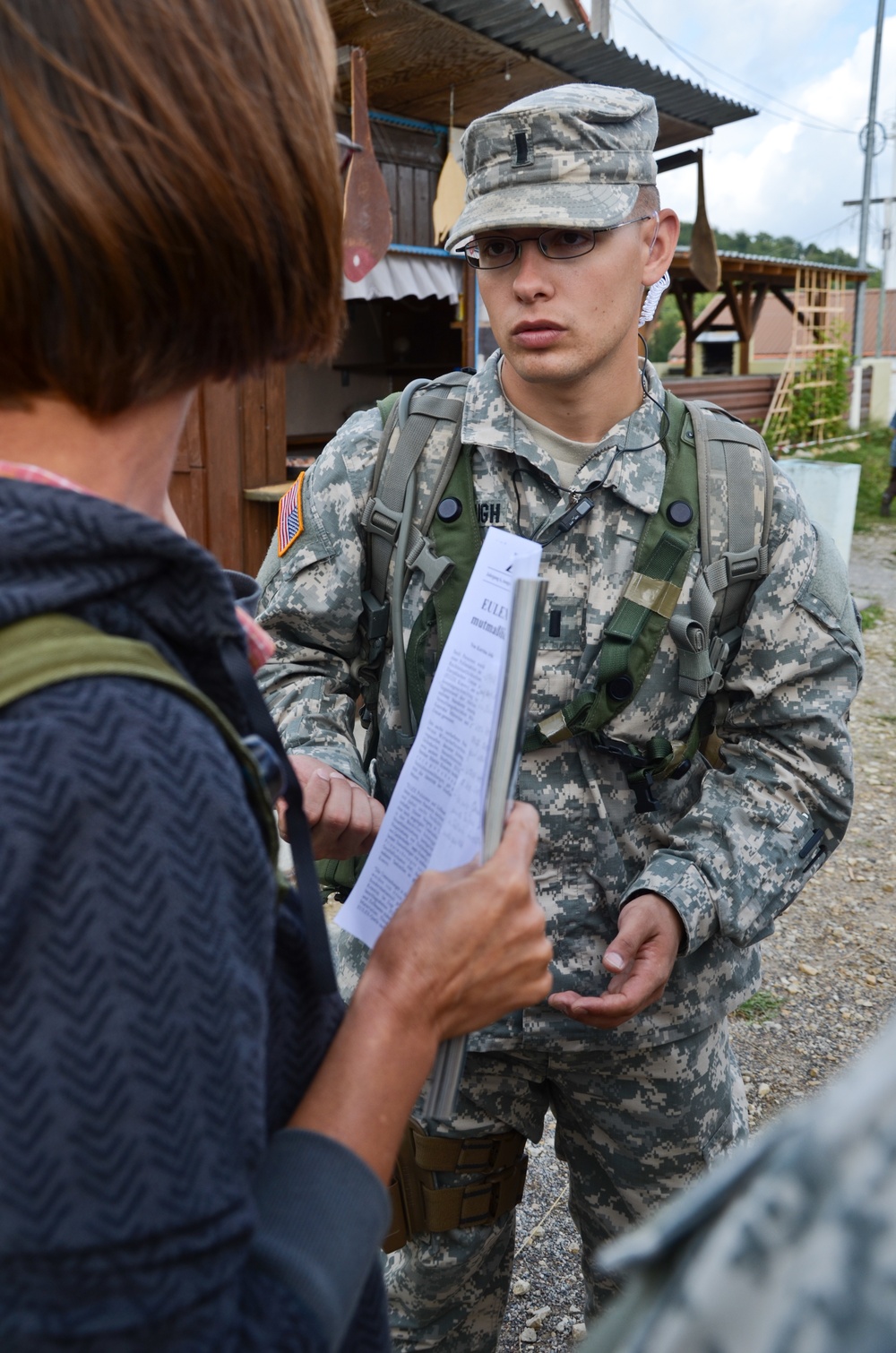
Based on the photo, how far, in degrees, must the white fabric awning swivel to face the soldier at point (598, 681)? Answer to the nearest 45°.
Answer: approximately 45° to its right

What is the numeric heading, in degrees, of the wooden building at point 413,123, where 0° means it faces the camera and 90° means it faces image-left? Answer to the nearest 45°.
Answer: approximately 315°

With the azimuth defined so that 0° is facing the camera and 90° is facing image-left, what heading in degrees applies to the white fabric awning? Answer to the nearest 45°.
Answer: approximately 315°

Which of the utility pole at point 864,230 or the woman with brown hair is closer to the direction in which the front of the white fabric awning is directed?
the woman with brown hair

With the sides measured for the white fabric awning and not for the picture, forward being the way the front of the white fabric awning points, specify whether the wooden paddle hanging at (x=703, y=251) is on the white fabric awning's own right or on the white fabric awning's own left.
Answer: on the white fabric awning's own left

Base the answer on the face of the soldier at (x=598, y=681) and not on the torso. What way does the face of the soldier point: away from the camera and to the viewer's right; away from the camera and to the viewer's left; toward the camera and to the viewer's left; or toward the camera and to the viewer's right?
toward the camera and to the viewer's left

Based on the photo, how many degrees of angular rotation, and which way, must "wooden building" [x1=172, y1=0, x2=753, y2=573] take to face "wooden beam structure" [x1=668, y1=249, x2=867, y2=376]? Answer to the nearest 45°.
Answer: approximately 135° to its left

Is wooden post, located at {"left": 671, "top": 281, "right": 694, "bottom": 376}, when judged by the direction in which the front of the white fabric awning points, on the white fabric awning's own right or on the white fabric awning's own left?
on the white fabric awning's own left

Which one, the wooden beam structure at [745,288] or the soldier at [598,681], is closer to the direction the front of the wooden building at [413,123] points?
the soldier

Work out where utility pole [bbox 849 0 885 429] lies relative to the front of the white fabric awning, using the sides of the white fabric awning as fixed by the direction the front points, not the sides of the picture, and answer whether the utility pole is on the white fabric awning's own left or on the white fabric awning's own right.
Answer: on the white fabric awning's own left

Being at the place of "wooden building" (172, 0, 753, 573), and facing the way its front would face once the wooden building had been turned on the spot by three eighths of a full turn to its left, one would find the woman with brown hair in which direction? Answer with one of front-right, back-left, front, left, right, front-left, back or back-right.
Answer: back

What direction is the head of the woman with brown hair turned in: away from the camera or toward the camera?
away from the camera

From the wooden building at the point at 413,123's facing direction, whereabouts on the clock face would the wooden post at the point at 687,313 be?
The wooden post is roughly at 8 o'clock from the wooden building.
